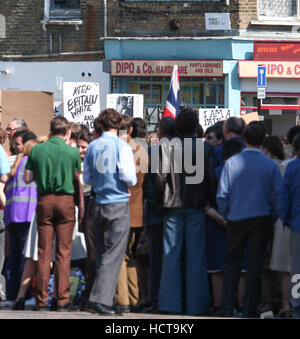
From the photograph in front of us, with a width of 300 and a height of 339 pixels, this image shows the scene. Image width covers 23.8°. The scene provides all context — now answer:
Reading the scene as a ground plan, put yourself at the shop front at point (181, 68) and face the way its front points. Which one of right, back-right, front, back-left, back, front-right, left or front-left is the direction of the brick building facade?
right

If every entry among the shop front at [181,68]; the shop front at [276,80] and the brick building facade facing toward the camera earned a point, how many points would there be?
3

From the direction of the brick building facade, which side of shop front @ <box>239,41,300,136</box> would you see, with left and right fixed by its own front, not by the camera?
right

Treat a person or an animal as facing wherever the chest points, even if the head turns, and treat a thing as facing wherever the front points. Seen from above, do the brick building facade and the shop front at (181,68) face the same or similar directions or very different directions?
same or similar directions

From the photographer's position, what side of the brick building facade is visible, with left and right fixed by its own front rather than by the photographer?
front

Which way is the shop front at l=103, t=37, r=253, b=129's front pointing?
toward the camera

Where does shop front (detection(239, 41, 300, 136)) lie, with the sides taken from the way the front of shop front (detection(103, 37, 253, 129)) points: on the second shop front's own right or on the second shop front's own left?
on the second shop front's own left

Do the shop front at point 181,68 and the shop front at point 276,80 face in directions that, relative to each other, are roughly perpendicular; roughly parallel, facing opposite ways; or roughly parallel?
roughly parallel

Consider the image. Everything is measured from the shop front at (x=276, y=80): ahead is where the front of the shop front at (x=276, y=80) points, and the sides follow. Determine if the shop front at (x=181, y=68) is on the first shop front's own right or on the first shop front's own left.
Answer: on the first shop front's own right
